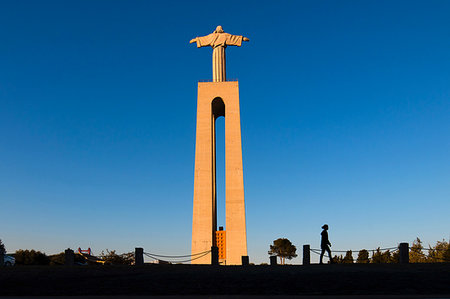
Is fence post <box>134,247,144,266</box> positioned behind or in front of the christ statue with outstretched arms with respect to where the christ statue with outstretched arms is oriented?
in front

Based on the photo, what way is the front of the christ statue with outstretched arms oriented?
toward the camera

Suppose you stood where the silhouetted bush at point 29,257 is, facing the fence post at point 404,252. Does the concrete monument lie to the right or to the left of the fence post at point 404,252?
left
